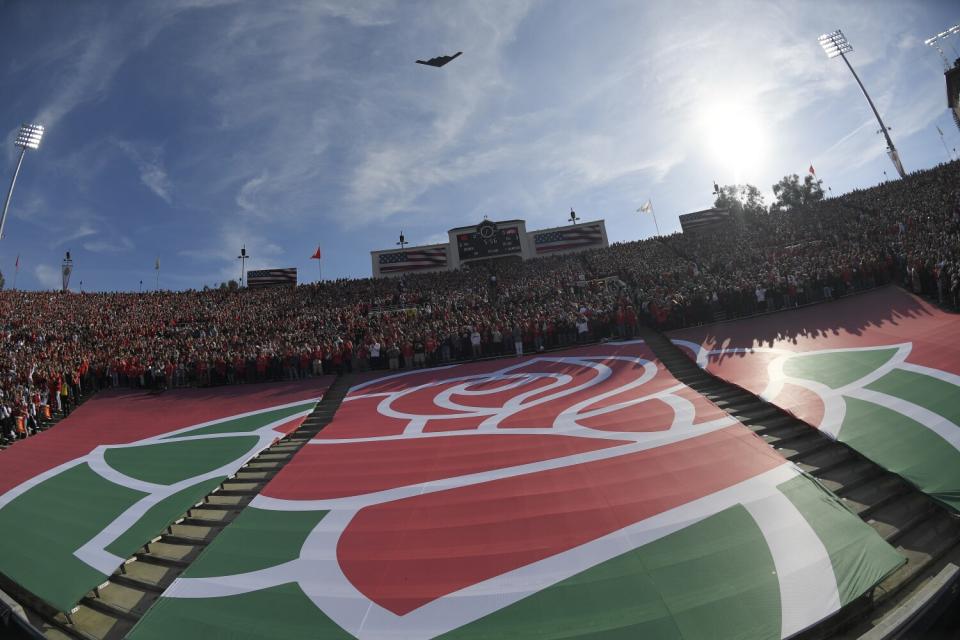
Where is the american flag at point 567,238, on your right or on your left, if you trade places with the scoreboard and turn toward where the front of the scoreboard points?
on your left

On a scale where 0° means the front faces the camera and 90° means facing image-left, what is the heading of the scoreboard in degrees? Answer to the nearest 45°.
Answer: approximately 0°

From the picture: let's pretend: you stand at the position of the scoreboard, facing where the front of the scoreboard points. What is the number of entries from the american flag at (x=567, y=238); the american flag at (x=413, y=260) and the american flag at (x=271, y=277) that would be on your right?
2

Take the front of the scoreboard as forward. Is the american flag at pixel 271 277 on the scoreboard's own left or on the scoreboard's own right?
on the scoreboard's own right

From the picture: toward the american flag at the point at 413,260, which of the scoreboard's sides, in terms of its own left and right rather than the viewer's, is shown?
right
